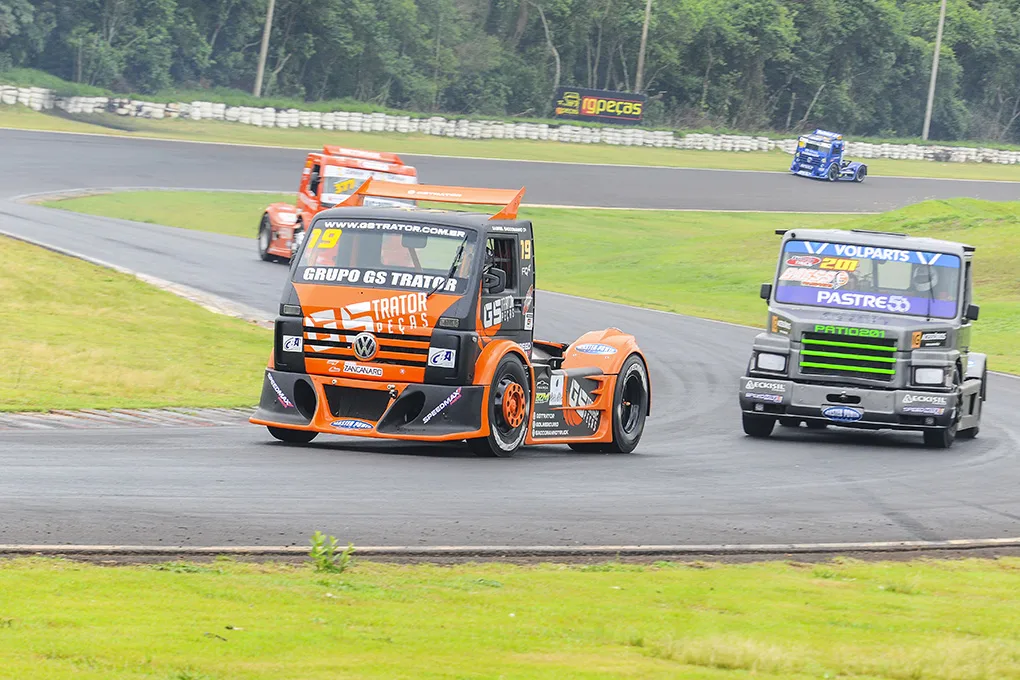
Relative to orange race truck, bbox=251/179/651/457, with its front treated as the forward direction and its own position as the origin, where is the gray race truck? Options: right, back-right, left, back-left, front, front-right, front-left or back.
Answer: back

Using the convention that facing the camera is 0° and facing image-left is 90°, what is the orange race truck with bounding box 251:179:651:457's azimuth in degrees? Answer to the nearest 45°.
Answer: approximately 45°

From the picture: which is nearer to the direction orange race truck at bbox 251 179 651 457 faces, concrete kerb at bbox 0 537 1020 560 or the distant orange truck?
the concrete kerb

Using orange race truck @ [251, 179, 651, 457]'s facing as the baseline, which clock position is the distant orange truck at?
The distant orange truck is roughly at 4 o'clock from the orange race truck.

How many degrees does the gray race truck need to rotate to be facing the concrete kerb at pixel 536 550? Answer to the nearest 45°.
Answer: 0° — it already faces it

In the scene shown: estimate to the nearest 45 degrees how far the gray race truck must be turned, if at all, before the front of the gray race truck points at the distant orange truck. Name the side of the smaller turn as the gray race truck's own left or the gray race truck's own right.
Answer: approximately 135° to the gray race truck's own right

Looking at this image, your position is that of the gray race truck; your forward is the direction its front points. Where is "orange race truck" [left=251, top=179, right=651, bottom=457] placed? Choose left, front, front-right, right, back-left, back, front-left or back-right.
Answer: front-right

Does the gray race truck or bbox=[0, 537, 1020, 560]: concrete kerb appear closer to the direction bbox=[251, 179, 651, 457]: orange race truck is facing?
the concrete kerb

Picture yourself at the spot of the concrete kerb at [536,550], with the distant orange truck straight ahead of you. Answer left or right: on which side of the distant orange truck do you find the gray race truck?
right

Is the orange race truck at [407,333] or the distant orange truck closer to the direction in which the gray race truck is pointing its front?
the orange race truck

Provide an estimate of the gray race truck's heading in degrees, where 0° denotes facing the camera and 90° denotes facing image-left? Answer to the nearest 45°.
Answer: approximately 0°
